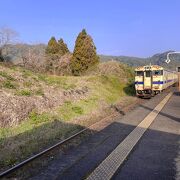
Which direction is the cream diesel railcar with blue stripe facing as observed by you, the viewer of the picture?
facing the viewer and to the left of the viewer
